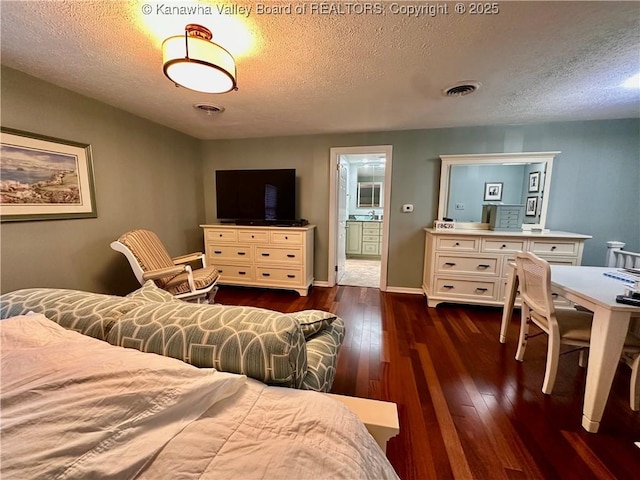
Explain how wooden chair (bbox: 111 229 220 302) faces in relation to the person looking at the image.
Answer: facing the viewer and to the right of the viewer

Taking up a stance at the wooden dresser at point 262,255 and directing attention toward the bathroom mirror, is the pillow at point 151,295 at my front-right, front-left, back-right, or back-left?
back-right

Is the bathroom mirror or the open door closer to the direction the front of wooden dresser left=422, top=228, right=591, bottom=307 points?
the open door

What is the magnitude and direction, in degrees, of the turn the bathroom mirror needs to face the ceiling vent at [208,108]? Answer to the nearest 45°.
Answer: approximately 45° to its right

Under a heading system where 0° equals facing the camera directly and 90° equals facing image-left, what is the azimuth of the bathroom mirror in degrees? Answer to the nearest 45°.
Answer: approximately 0°

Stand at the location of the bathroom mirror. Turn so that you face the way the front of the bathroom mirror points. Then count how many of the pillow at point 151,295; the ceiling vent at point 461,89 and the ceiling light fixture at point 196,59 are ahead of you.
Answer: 3

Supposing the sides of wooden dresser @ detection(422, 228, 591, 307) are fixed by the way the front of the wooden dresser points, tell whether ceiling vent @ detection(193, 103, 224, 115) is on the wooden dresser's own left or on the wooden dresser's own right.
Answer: on the wooden dresser's own right

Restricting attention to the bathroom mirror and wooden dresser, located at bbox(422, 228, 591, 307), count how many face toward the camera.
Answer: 2
